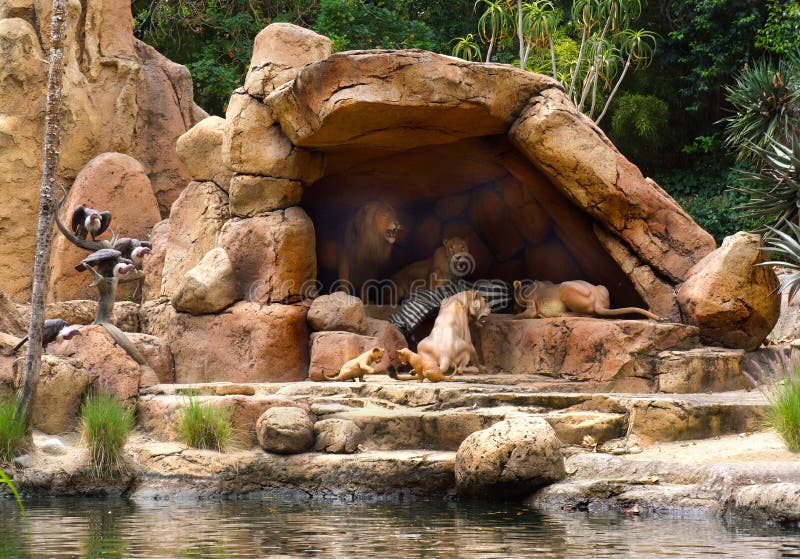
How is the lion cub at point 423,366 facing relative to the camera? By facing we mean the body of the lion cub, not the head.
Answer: to the viewer's left

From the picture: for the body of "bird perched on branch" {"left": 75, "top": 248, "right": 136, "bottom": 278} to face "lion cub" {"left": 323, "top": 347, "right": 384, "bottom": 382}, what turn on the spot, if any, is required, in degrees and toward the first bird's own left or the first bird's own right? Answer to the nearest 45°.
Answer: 0° — it already faces it

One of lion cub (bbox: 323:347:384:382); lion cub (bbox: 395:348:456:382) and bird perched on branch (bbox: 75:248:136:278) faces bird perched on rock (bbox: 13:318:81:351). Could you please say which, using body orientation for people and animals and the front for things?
lion cub (bbox: 395:348:456:382)

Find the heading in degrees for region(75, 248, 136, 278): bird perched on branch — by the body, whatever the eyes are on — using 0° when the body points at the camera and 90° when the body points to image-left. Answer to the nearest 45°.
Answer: approximately 270°

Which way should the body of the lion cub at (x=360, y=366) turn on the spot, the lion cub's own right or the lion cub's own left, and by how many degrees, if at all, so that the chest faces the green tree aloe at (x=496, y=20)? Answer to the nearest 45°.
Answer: approximately 90° to the lion cub's own left

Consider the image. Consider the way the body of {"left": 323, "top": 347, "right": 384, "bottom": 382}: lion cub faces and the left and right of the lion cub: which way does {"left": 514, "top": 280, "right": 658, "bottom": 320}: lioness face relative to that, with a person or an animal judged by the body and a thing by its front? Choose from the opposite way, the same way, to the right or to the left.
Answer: the opposite way

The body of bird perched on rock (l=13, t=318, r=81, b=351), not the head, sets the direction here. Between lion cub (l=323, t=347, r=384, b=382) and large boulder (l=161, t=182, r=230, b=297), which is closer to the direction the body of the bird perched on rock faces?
the lion cub

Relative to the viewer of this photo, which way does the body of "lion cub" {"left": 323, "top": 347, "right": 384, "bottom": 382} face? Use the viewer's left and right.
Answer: facing to the right of the viewer

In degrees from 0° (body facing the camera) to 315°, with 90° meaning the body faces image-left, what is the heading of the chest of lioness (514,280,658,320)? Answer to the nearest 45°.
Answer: approximately 90°

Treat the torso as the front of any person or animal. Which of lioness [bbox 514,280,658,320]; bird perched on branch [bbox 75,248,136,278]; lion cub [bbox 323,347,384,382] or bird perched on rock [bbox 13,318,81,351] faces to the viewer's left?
the lioness

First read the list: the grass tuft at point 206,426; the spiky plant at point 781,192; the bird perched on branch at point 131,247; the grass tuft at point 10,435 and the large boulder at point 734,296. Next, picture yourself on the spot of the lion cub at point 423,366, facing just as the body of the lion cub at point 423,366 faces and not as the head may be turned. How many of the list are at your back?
2

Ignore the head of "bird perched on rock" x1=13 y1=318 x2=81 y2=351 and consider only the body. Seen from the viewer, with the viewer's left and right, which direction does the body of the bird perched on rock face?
facing to the right of the viewer

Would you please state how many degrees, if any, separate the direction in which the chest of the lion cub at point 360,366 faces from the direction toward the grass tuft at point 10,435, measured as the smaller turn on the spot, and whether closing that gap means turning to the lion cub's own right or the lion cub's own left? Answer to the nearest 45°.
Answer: approximately 135° to the lion cub's own right
